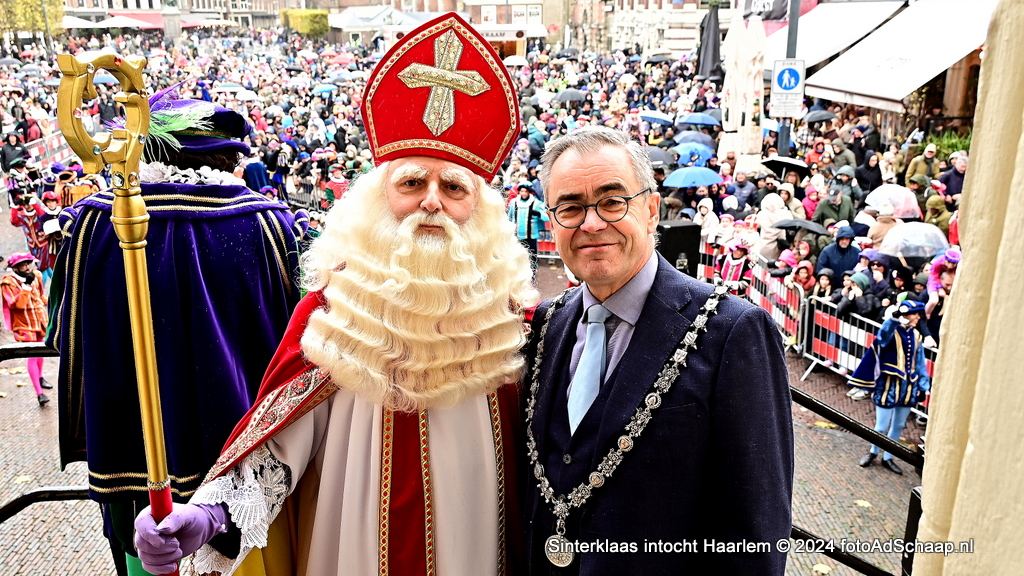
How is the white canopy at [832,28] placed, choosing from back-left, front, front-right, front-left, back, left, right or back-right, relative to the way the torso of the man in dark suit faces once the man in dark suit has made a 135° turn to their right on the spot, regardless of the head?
front

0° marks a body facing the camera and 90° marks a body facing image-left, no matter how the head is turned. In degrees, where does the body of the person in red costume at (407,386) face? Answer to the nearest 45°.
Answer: approximately 0°

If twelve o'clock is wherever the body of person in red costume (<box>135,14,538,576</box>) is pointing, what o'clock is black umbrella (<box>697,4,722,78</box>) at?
The black umbrella is roughly at 7 o'clock from the person in red costume.

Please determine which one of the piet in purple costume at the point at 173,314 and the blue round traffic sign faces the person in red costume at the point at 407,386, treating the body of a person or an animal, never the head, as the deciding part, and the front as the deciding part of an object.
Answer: the blue round traffic sign

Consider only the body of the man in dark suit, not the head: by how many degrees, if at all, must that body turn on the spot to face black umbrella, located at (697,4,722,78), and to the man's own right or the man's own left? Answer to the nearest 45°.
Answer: approximately 135° to the man's own right

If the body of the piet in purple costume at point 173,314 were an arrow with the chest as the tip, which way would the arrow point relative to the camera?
away from the camera

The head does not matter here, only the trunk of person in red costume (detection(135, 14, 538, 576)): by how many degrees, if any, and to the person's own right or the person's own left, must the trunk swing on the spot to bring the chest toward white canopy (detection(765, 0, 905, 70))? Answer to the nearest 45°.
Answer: approximately 135° to the person's own left
